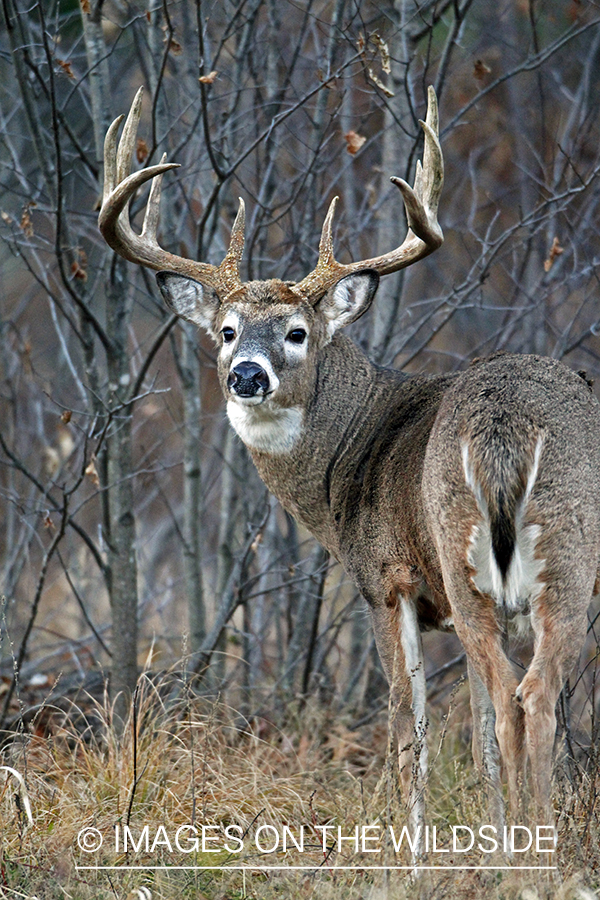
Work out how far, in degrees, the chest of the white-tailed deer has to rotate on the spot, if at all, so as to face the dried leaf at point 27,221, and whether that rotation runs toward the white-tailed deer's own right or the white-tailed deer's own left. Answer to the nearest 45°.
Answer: approximately 45° to the white-tailed deer's own left

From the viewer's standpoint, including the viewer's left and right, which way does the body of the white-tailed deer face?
facing away from the viewer and to the left of the viewer
